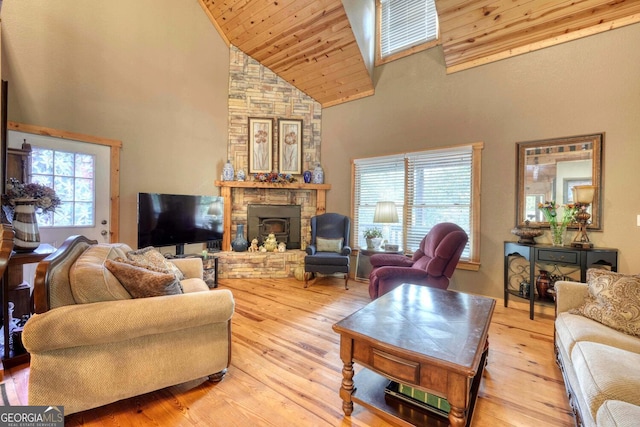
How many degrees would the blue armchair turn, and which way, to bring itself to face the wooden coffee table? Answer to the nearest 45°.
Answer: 0° — it already faces it

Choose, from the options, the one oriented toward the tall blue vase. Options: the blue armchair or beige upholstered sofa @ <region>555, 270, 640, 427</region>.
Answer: the beige upholstered sofa

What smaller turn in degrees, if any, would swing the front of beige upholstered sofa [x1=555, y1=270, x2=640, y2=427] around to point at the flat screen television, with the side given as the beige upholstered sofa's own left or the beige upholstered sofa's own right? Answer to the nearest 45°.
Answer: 0° — it already faces it

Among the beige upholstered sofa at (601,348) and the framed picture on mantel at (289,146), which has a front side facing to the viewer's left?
the beige upholstered sofa

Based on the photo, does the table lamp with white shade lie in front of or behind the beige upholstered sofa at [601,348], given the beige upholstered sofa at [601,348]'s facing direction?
in front

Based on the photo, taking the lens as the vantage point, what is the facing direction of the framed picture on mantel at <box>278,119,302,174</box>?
facing the viewer

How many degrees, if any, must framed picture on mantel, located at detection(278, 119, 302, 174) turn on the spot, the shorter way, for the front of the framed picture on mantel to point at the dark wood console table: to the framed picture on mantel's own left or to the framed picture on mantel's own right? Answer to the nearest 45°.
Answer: approximately 45° to the framed picture on mantel's own left

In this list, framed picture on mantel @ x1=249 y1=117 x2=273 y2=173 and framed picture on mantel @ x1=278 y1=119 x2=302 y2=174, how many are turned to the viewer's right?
0

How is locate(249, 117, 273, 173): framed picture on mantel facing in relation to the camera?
toward the camera

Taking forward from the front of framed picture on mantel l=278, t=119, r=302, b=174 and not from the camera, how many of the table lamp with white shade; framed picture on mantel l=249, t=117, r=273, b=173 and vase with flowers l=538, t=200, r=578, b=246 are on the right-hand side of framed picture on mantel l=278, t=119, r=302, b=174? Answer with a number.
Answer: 1

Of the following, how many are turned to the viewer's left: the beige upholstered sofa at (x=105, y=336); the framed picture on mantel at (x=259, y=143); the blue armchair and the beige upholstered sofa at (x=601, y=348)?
1

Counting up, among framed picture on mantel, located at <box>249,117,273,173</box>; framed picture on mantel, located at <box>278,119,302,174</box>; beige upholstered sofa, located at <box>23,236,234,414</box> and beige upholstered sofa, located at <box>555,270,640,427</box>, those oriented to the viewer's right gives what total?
1

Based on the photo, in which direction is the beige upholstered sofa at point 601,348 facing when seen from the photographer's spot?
facing to the left of the viewer

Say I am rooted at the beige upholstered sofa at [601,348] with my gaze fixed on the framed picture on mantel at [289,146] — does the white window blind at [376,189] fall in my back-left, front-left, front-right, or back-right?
front-right

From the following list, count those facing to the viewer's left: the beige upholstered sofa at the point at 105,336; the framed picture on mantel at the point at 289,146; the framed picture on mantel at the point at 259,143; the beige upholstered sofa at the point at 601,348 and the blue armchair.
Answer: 1

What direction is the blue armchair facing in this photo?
toward the camera

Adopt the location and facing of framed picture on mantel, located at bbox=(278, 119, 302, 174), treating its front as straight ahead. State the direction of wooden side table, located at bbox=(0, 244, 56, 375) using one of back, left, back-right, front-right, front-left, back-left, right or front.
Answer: front-right

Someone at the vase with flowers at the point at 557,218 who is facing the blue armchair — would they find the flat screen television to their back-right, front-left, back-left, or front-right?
front-left

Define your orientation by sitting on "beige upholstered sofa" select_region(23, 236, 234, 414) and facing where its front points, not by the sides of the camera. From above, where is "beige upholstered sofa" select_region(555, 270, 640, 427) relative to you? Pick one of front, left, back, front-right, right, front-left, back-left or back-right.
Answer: front-right
